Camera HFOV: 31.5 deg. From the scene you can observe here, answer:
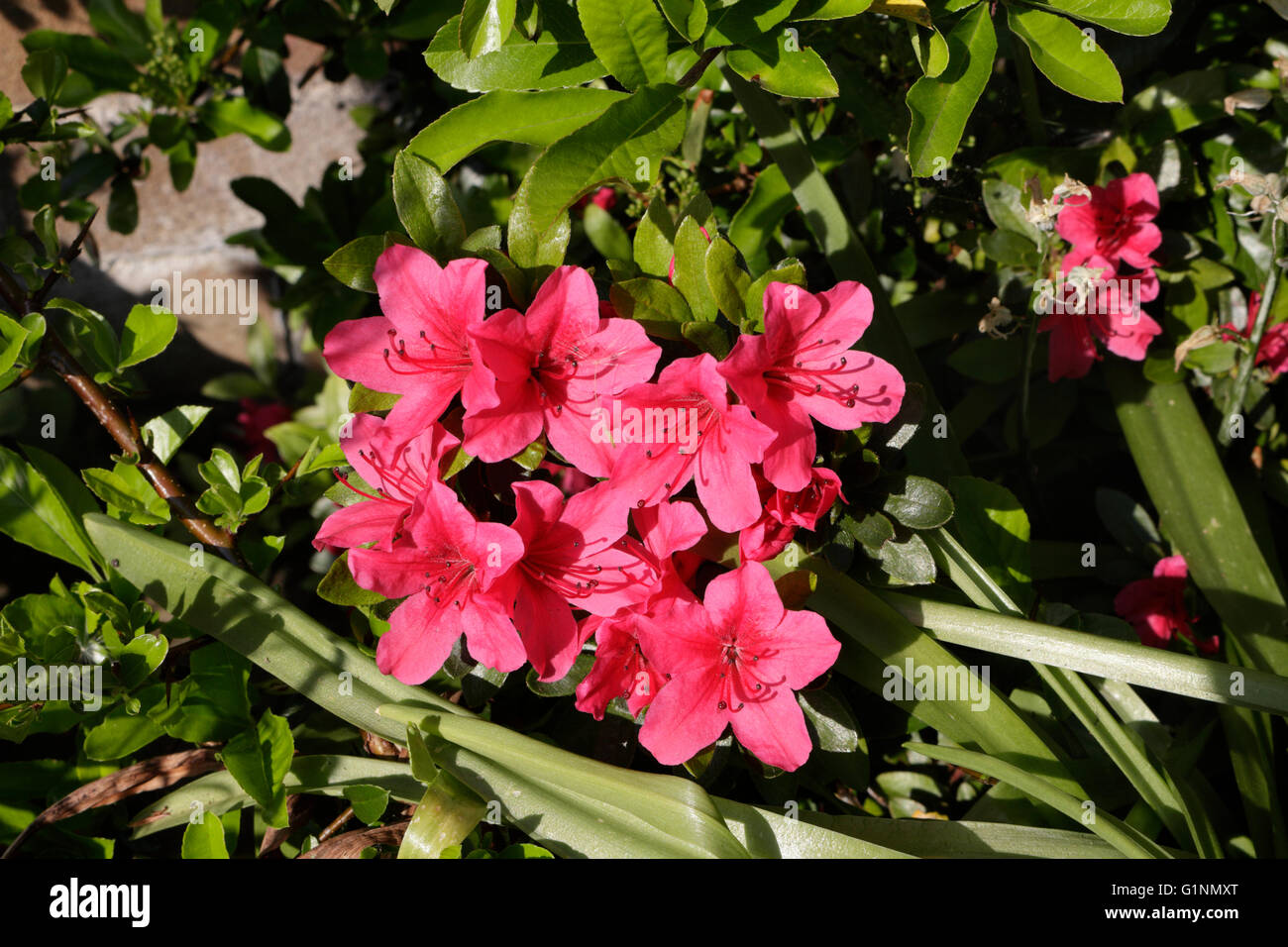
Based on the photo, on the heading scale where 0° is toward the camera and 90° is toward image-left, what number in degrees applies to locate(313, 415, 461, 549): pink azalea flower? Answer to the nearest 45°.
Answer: approximately 45°

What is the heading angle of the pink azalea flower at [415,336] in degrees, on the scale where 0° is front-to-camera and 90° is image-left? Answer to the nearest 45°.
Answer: approximately 45°

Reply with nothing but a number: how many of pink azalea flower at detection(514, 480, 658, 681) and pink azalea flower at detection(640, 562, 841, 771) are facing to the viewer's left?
0

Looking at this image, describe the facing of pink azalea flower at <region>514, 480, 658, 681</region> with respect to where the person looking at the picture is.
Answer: facing the viewer and to the right of the viewer
